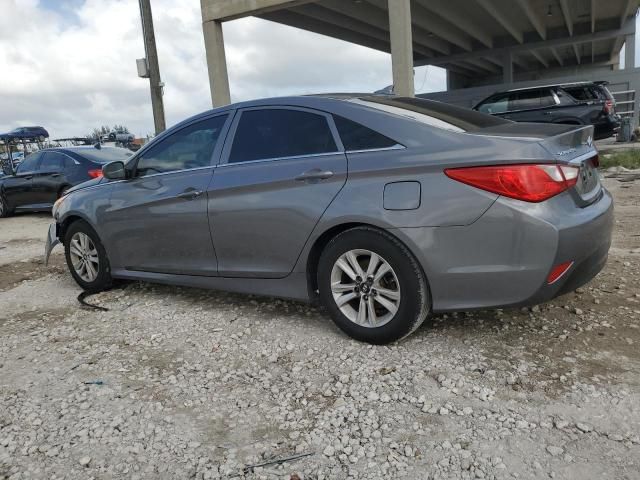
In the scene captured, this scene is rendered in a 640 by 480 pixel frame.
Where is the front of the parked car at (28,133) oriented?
to the viewer's left

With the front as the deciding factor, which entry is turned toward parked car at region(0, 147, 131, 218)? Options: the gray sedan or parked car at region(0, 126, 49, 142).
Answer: the gray sedan

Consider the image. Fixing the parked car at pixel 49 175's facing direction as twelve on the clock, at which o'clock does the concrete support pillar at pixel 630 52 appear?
The concrete support pillar is roughly at 4 o'clock from the parked car.

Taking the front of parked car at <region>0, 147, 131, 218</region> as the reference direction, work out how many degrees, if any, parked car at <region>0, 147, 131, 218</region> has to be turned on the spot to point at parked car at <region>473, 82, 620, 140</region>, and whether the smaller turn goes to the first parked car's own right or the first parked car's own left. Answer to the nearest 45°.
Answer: approximately 135° to the first parked car's own right

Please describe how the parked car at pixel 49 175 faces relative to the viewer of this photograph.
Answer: facing away from the viewer and to the left of the viewer

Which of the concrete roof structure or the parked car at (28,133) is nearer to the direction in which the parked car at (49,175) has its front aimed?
the parked car

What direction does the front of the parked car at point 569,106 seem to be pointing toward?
to the viewer's left

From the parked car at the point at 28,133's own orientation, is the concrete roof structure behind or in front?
behind
